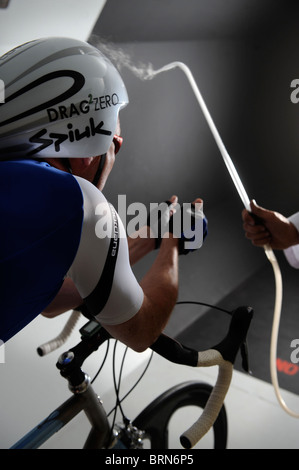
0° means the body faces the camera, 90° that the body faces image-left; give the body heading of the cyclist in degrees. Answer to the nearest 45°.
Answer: approximately 225°

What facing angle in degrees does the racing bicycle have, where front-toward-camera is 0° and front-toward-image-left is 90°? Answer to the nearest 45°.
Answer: approximately 225°

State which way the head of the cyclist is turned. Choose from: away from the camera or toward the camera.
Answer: away from the camera
